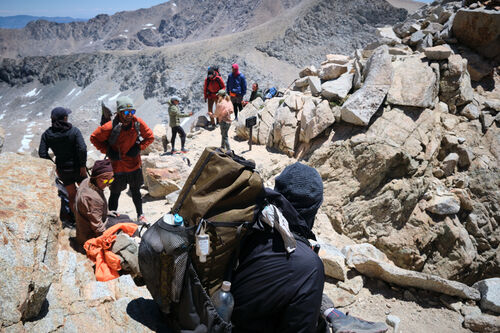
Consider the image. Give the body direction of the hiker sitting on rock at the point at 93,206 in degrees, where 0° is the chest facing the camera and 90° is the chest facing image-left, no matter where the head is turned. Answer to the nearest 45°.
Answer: approximately 270°

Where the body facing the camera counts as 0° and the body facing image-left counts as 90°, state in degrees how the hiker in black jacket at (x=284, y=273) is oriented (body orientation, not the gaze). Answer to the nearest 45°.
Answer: approximately 225°

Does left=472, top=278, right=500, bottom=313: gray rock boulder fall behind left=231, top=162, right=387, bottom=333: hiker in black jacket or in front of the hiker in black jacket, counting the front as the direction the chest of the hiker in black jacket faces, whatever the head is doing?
in front

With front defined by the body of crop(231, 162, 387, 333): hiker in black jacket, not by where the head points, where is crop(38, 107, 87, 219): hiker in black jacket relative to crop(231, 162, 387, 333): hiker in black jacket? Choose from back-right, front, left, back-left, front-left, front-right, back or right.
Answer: left

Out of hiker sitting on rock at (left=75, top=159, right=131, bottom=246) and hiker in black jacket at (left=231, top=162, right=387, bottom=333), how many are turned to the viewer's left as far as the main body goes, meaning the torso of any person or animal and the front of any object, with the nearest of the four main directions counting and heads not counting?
0

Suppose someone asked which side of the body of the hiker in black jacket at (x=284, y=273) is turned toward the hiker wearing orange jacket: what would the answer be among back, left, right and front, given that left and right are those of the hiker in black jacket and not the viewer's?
left

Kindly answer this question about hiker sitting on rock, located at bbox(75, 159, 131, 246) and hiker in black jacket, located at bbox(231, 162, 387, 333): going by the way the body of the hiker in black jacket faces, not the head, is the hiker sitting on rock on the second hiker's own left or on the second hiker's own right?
on the second hiker's own left

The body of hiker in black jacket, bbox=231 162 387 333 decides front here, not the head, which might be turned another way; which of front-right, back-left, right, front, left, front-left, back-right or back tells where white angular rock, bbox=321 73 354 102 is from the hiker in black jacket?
front-left

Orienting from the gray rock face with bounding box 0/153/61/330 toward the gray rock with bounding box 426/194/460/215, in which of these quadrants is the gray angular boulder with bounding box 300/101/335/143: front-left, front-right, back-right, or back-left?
front-left

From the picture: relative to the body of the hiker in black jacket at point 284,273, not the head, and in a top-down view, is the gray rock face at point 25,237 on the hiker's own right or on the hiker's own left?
on the hiker's own left

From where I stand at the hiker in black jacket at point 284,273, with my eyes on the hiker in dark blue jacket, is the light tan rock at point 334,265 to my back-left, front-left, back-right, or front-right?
front-right
